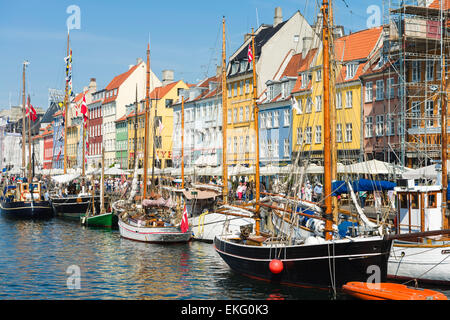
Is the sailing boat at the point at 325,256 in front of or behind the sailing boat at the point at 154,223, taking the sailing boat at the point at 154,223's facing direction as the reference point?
behind

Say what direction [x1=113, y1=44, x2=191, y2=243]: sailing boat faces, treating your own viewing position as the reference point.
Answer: facing away from the viewer and to the left of the viewer

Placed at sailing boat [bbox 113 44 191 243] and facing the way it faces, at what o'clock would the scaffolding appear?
The scaffolding is roughly at 4 o'clock from the sailing boat.

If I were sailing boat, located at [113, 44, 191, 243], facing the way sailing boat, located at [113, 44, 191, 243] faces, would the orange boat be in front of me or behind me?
behind
